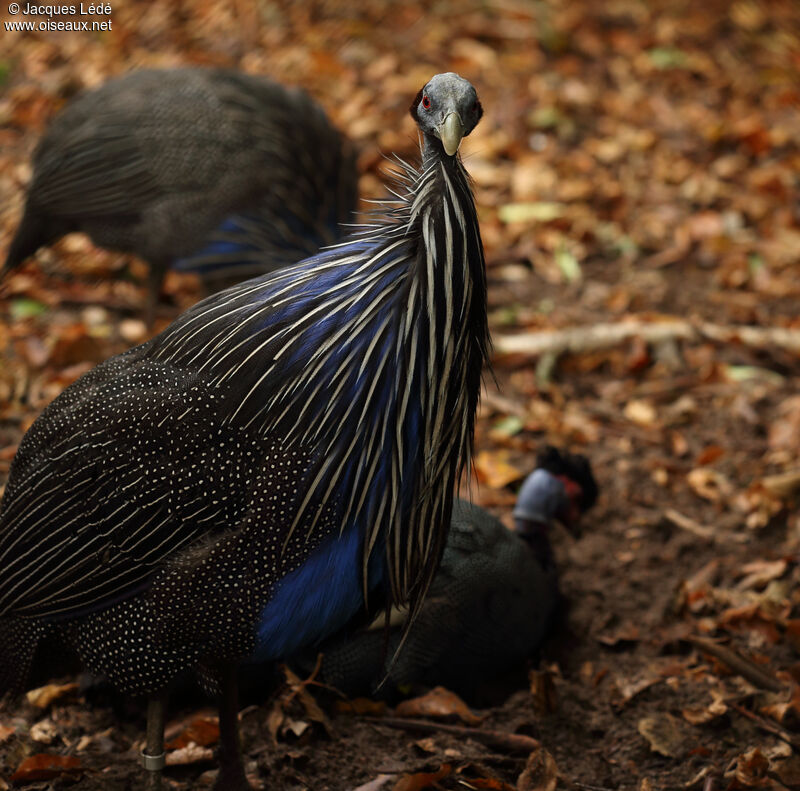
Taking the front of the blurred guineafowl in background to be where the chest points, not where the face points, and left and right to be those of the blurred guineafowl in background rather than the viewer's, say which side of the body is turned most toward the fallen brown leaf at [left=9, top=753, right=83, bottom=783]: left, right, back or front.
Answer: right

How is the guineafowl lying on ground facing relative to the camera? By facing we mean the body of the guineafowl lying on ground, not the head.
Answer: to the viewer's right

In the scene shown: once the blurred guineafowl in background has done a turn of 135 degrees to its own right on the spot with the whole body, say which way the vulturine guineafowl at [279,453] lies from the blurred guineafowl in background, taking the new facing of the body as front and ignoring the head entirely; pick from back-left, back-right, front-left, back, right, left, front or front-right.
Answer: front-left

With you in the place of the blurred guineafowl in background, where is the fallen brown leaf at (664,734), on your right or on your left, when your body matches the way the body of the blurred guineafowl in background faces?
on your right

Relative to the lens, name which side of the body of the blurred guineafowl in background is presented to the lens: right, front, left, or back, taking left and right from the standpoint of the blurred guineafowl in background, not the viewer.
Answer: right

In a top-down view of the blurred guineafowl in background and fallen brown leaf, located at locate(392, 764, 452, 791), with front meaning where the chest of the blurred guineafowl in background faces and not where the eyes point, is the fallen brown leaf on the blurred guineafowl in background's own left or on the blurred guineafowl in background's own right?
on the blurred guineafowl in background's own right

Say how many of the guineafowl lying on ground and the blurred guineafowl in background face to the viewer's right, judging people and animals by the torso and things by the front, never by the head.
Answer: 2
